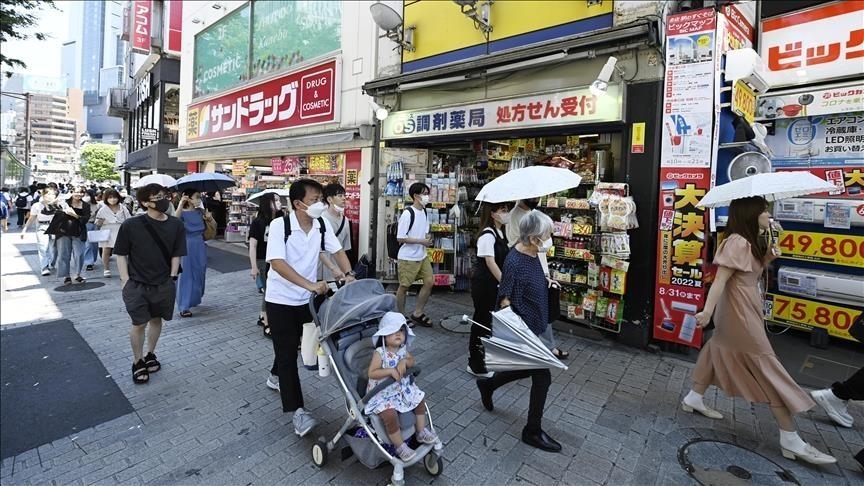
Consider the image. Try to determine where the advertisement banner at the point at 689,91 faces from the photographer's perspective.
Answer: facing the viewer

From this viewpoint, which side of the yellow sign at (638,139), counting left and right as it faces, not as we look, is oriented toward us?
front

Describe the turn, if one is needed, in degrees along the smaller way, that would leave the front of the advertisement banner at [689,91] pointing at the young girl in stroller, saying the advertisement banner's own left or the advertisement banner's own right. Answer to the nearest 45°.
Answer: approximately 45° to the advertisement banner's own right

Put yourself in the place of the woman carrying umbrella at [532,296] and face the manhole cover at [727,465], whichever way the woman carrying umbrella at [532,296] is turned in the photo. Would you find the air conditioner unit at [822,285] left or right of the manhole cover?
left

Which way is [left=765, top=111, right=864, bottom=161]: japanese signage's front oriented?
toward the camera

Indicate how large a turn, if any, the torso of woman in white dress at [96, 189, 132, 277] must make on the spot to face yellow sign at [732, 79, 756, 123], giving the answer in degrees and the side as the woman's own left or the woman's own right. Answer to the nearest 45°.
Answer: approximately 45° to the woman's own left

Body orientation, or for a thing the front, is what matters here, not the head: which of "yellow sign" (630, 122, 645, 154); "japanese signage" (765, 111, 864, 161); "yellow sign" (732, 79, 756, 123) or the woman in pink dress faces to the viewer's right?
the woman in pink dress

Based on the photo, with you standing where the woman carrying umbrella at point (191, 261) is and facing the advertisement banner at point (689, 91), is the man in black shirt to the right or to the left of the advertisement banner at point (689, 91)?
right

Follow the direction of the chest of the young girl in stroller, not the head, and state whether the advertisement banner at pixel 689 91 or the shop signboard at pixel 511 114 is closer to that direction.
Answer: the advertisement banner

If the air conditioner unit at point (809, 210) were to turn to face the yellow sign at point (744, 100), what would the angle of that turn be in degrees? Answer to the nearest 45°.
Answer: approximately 45° to its right

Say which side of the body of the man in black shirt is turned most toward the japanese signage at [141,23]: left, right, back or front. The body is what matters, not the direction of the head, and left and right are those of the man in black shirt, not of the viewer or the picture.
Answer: back
